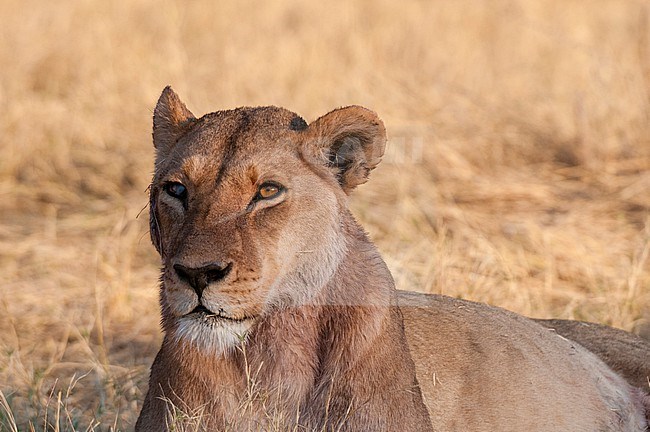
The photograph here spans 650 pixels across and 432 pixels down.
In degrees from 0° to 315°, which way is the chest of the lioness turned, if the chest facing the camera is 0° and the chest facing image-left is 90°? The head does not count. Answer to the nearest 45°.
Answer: approximately 45°
